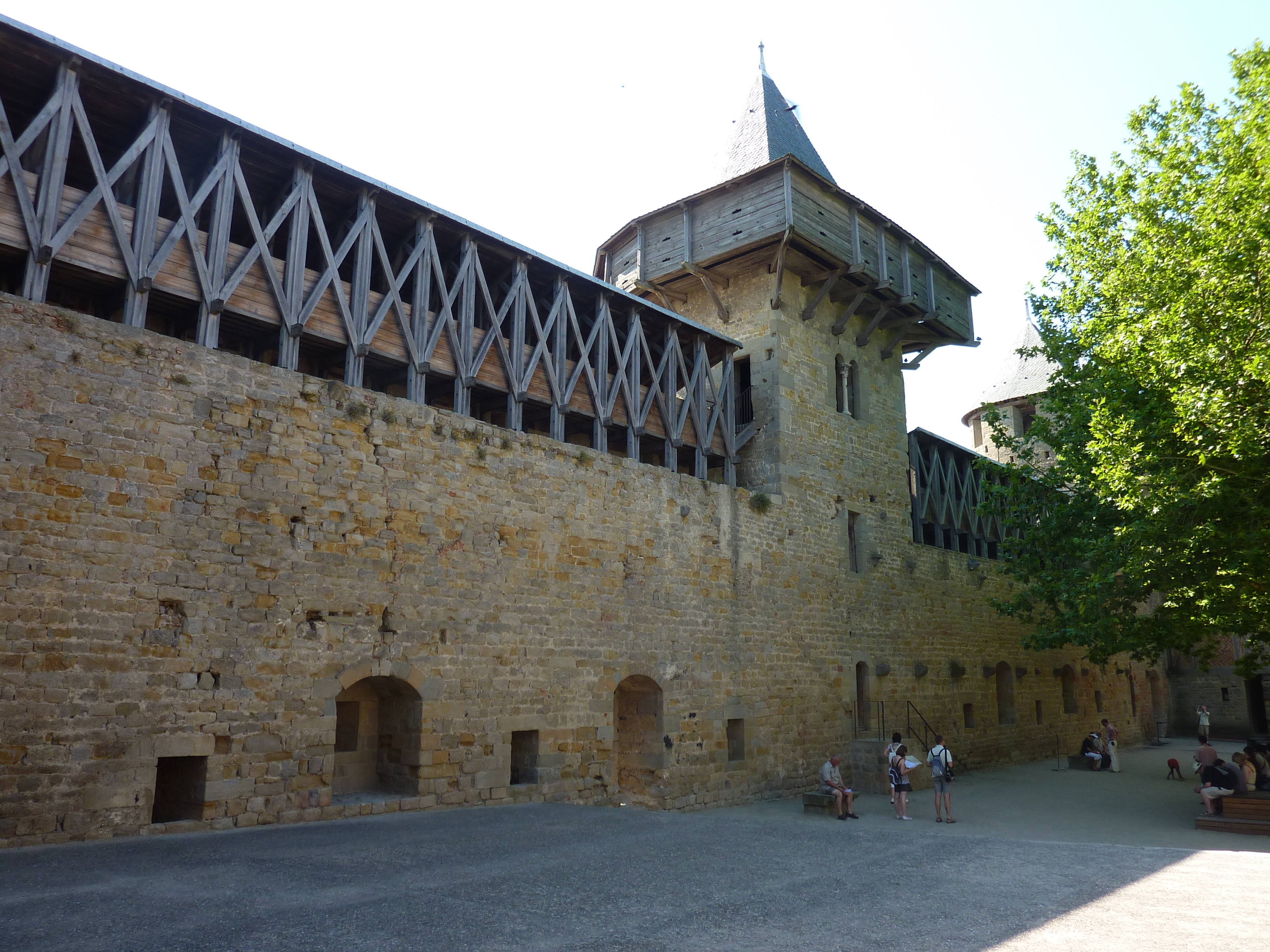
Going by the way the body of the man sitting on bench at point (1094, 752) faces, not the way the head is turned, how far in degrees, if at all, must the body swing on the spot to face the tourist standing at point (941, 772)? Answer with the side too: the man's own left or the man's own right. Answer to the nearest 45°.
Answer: approximately 90° to the man's own right

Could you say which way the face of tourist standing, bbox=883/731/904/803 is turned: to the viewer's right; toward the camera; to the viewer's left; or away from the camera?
away from the camera

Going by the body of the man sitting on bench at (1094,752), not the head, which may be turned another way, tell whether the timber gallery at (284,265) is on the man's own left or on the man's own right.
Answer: on the man's own right
